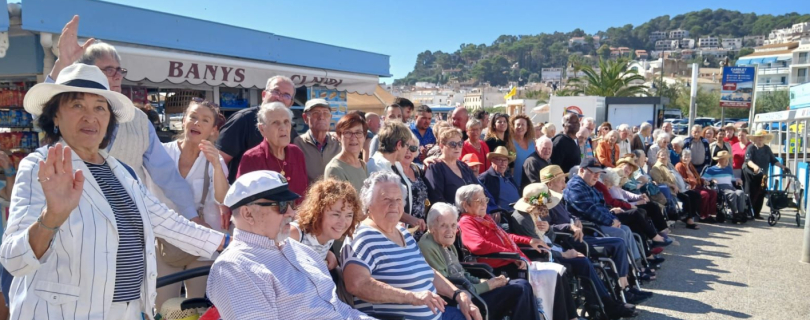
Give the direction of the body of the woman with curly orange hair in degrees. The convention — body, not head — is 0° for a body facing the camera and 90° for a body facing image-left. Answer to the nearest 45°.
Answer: approximately 315°

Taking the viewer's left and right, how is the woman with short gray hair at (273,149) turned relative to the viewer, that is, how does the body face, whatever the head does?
facing the viewer and to the right of the viewer

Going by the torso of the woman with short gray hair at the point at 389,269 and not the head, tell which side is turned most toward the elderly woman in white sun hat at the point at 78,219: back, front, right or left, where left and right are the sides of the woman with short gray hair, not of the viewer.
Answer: right

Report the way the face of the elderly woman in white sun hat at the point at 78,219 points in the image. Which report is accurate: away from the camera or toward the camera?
toward the camera

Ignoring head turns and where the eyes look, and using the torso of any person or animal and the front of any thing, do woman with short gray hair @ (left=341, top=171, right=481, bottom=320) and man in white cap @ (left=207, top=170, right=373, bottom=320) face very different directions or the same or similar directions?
same or similar directions

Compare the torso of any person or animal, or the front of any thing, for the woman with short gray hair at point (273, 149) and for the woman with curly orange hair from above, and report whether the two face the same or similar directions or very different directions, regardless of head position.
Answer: same or similar directions

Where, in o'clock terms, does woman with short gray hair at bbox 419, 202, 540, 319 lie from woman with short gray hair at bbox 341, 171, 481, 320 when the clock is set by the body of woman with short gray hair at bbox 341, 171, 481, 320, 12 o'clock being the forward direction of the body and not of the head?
woman with short gray hair at bbox 419, 202, 540, 319 is roughly at 9 o'clock from woman with short gray hair at bbox 341, 171, 481, 320.

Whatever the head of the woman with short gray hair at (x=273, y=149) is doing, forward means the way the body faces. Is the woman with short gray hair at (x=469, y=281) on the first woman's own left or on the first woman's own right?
on the first woman's own left

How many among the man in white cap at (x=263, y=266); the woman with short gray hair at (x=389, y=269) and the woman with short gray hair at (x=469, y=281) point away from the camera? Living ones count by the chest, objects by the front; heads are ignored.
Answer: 0

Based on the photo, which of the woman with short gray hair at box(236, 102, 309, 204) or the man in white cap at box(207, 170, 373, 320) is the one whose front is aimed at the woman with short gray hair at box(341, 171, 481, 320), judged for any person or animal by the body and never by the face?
the woman with short gray hair at box(236, 102, 309, 204)

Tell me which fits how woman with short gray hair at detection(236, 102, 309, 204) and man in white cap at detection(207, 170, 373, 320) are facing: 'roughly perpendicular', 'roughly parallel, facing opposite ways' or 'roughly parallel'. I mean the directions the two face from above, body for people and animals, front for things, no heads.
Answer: roughly parallel

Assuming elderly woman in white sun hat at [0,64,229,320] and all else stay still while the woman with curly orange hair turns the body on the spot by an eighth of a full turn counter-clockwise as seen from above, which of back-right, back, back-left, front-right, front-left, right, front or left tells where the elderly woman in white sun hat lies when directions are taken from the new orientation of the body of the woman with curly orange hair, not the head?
back-right
